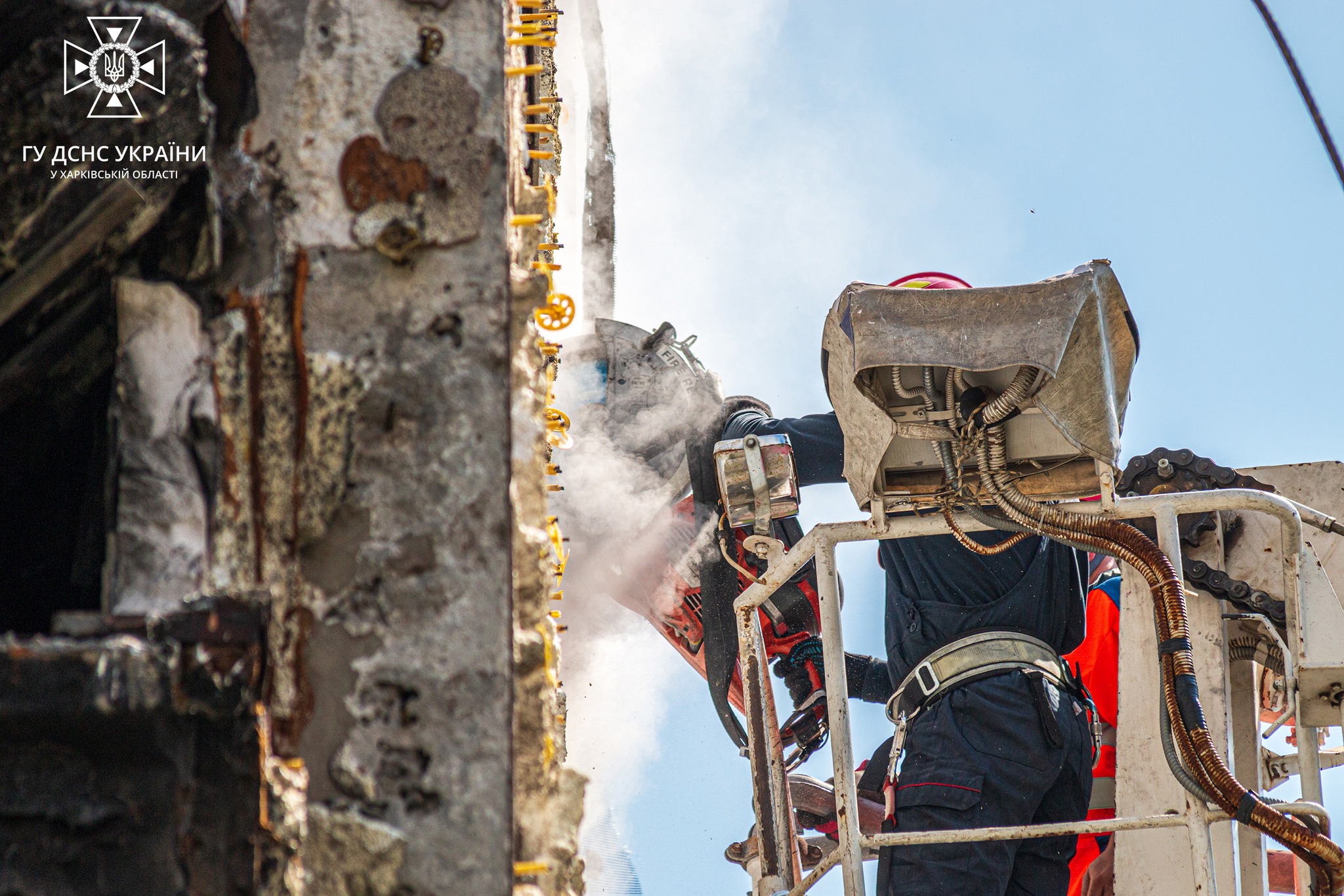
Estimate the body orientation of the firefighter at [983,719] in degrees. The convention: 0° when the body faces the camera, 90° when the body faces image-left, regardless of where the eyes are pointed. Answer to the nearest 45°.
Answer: approximately 135°

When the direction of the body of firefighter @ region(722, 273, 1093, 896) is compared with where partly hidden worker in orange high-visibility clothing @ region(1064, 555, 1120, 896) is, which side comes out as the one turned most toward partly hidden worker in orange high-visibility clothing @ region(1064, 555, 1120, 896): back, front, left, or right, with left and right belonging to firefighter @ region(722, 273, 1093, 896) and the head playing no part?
right
